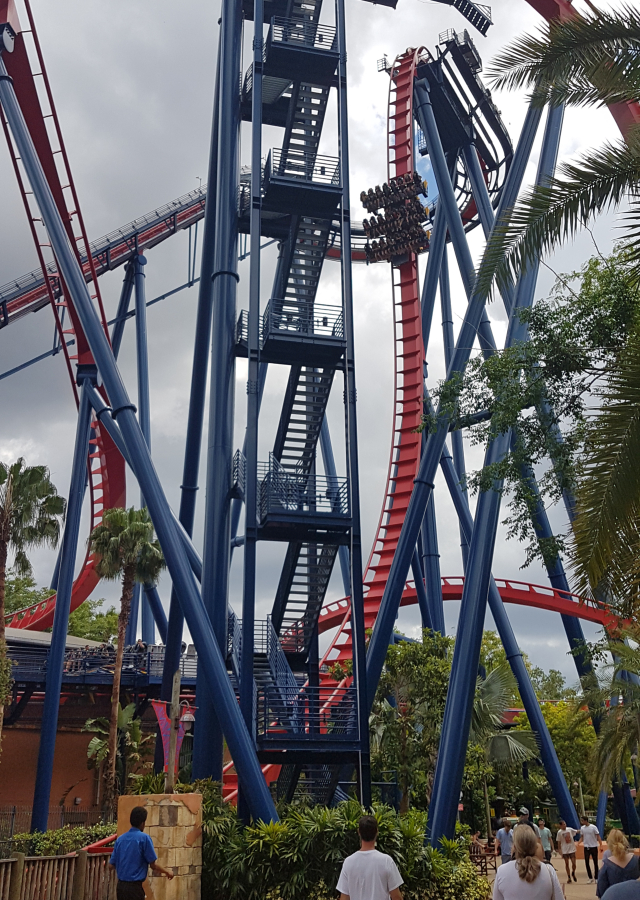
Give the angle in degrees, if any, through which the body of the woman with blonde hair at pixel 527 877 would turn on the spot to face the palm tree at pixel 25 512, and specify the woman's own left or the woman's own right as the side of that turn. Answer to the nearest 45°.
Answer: approximately 45° to the woman's own left

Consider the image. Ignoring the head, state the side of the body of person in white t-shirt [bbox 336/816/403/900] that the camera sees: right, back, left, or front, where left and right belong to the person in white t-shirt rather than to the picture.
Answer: back

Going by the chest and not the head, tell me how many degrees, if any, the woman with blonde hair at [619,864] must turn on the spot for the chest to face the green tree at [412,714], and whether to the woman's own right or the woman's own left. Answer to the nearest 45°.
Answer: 0° — they already face it

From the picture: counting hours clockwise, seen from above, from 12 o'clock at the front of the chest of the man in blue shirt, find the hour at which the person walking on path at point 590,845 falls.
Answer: The person walking on path is roughly at 12 o'clock from the man in blue shirt.

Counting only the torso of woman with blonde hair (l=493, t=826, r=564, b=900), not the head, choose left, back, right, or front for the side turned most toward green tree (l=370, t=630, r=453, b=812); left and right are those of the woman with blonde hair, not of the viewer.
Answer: front

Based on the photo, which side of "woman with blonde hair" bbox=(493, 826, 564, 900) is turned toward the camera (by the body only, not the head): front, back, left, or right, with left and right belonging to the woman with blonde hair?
back

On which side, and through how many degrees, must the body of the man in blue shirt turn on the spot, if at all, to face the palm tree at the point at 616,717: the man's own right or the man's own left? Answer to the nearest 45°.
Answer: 0° — they already face it
